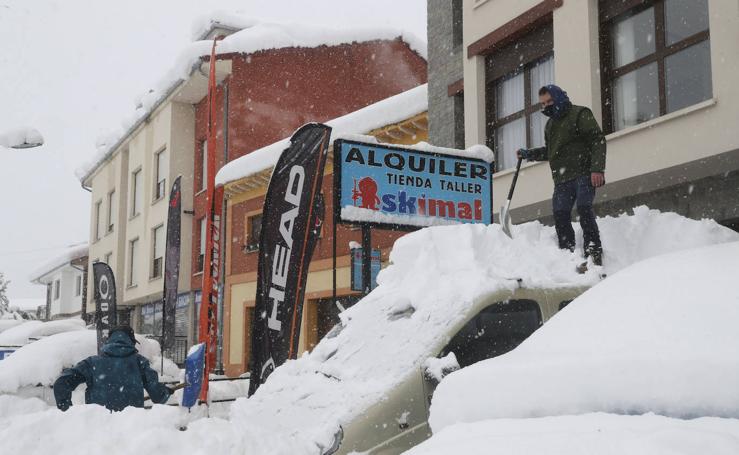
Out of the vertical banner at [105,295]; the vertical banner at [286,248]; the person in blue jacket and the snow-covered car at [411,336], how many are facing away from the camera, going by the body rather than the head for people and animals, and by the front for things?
1

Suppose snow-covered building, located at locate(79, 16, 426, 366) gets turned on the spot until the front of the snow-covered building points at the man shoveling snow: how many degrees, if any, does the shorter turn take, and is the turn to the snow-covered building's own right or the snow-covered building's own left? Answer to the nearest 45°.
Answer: approximately 45° to the snow-covered building's own left

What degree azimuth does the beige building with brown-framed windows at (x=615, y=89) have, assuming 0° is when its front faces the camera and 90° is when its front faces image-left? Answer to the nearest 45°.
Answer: approximately 45°

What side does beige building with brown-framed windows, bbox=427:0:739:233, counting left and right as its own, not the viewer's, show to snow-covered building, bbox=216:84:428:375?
right

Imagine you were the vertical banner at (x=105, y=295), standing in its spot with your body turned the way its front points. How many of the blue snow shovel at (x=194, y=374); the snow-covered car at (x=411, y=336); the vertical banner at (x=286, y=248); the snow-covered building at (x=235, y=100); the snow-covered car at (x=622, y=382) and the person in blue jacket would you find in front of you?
5

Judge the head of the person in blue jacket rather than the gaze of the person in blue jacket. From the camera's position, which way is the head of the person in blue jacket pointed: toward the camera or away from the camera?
away from the camera

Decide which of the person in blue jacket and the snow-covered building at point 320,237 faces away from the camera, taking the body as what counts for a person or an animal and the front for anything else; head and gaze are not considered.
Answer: the person in blue jacket

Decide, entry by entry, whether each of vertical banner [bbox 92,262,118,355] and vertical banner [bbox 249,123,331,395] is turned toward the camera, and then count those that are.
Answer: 2

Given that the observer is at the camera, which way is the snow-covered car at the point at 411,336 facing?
facing the viewer and to the left of the viewer

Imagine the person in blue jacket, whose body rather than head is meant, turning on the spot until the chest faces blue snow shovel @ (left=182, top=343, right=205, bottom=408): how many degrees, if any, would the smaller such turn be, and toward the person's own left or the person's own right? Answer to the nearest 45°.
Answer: approximately 45° to the person's own right

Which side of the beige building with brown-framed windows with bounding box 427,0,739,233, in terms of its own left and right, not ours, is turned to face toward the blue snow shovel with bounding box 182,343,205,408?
front

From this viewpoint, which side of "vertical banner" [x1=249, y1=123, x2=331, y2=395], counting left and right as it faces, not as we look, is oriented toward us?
front
